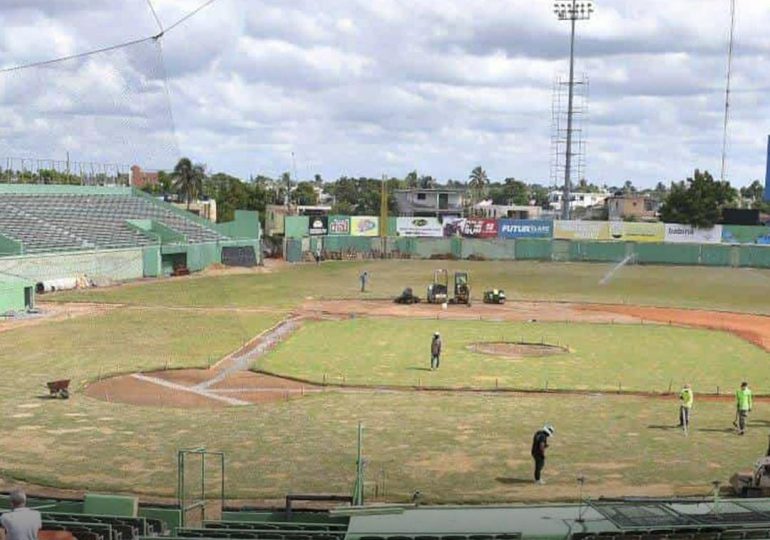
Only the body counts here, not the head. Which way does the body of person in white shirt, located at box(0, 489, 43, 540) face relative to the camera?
away from the camera

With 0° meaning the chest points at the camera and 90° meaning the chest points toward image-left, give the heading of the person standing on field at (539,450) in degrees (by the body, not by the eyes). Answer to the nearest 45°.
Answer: approximately 270°

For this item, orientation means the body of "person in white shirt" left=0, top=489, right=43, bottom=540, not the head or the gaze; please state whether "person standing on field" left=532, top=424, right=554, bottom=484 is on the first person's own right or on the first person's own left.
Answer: on the first person's own right

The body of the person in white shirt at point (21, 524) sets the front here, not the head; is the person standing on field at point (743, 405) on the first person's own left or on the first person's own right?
on the first person's own right

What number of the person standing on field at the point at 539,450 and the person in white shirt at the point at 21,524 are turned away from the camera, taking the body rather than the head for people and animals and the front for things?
1
